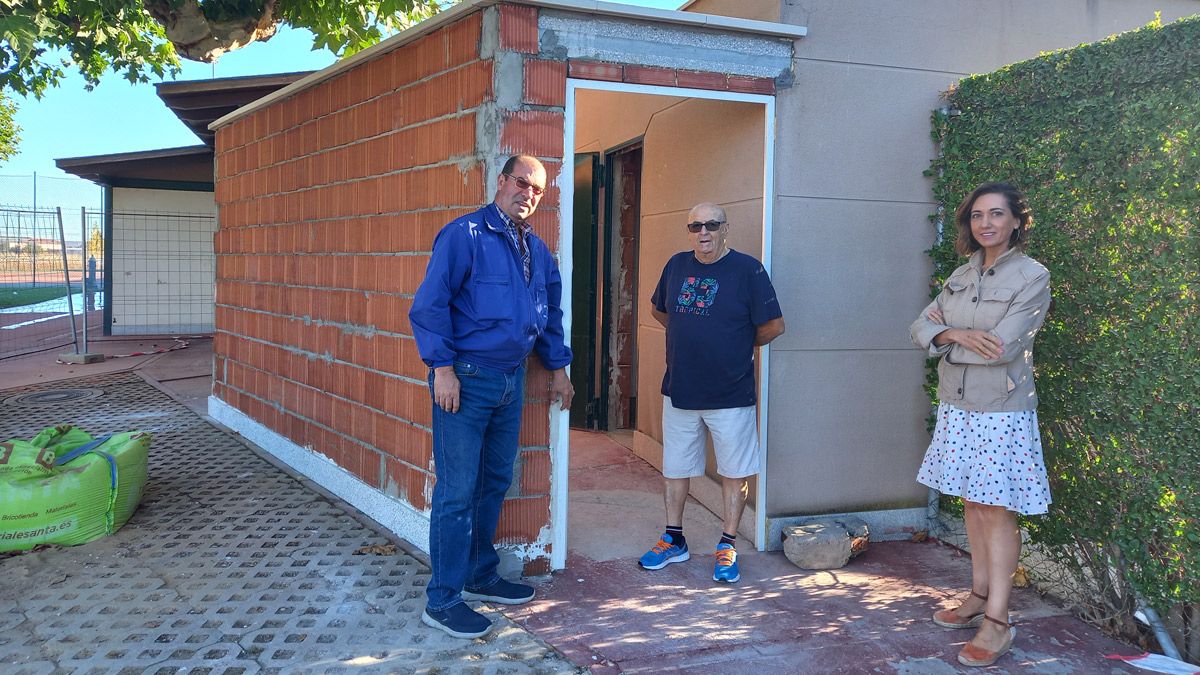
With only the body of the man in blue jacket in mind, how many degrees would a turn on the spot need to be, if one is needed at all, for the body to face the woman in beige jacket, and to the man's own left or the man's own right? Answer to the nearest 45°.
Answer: approximately 45° to the man's own left

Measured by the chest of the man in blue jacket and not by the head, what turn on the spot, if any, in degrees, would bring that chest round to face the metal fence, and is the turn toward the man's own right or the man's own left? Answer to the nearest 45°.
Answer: approximately 180°

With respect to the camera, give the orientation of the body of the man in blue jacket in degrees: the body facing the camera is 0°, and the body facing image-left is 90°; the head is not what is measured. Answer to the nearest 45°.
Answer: approximately 315°

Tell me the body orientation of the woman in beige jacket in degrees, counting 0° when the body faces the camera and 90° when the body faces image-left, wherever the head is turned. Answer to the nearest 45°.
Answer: approximately 45°

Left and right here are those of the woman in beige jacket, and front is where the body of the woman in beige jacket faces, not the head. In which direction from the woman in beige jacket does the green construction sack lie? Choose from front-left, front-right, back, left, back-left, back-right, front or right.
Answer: front-right

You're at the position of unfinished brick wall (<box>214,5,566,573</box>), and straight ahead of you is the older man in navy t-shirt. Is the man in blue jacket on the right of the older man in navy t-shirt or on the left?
right

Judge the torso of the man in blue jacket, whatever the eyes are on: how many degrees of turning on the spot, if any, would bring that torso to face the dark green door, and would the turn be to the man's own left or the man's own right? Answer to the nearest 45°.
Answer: approximately 135° to the man's own left

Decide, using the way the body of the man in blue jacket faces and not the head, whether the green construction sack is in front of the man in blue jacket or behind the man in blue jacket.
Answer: behind

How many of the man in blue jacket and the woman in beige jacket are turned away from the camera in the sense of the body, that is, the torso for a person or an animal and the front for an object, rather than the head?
0

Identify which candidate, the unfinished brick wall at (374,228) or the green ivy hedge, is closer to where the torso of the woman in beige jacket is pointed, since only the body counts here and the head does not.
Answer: the unfinished brick wall

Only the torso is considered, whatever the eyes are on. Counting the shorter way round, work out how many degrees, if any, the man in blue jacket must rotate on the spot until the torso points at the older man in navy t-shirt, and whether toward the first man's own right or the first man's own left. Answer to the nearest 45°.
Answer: approximately 90° to the first man's own left

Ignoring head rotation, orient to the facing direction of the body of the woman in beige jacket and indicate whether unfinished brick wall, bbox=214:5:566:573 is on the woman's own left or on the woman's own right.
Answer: on the woman's own right

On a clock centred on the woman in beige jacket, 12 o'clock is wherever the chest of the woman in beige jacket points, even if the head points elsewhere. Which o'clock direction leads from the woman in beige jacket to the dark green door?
The dark green door is roughly at 3 o'clock from the woman in beige jacket.

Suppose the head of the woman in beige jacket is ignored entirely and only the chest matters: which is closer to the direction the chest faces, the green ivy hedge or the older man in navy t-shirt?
the older man in navy t-shirt
